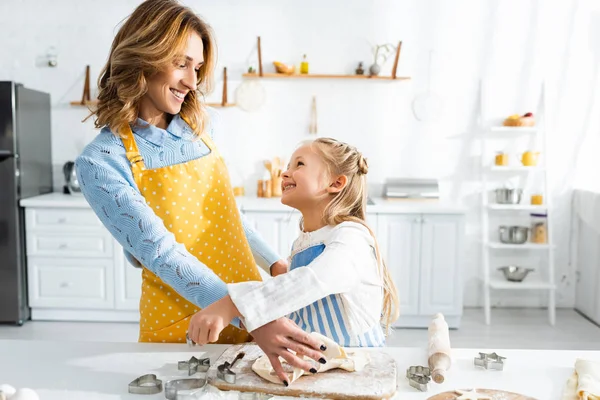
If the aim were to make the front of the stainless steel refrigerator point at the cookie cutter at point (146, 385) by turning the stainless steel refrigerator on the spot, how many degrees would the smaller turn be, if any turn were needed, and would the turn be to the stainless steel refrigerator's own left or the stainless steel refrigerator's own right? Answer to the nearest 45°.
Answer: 0° — it already faces it

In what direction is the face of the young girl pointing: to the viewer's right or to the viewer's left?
to the viewer's left

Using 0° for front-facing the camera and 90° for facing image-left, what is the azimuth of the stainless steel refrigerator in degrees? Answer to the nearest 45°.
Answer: approximately 0°

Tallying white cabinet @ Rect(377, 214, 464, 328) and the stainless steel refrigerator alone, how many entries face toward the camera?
2

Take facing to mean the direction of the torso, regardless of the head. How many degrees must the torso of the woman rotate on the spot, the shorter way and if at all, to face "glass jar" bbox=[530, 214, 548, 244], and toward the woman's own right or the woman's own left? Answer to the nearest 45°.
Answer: approximately 90° to the woman's own left

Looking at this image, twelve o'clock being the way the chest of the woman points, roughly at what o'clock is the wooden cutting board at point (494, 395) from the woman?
The wooden cutting board is roughly at 12 o'clock from the woman.
